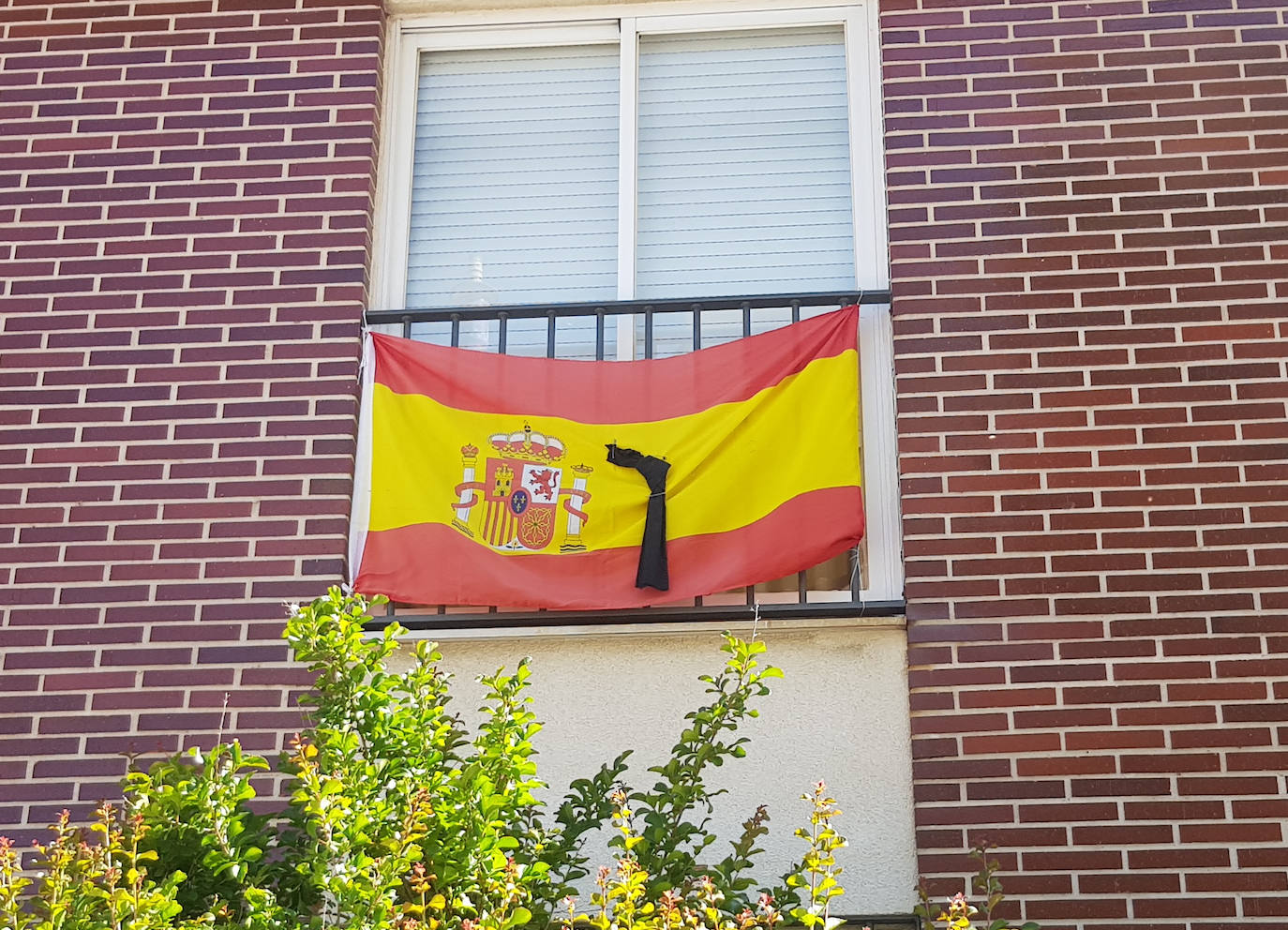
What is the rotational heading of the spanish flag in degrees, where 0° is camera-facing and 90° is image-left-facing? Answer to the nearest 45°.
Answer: approximately 0°
